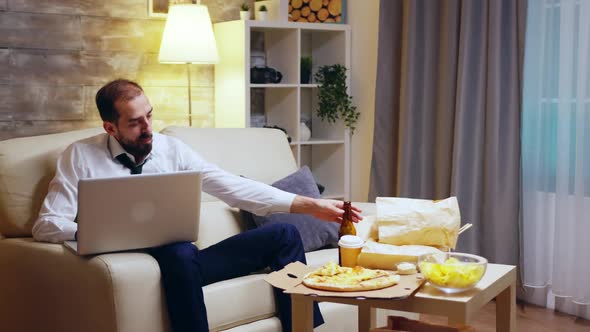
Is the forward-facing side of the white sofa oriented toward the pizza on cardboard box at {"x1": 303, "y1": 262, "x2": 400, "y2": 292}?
yes

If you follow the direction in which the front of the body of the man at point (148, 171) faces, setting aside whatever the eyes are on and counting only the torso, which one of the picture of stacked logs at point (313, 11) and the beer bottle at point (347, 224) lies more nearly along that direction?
the beer bottle

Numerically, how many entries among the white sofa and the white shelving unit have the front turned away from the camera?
0

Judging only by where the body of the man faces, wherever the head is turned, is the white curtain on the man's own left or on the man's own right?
on the man's own left

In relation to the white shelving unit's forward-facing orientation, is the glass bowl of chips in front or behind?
in front

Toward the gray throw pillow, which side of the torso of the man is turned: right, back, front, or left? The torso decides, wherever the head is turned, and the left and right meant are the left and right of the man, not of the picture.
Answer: left

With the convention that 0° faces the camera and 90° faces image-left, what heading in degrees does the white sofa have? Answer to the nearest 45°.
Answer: approximately 315°

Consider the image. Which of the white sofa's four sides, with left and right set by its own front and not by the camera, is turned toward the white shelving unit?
left

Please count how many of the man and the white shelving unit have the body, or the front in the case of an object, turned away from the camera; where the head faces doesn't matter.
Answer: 0

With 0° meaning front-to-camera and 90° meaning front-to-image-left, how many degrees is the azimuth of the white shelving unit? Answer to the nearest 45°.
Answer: approximately 315°

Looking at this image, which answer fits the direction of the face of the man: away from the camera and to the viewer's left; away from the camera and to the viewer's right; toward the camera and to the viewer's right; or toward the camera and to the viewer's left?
toward the camera and to the viewer's right

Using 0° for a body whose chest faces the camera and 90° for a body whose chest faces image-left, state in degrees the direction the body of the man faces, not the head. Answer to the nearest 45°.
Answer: approximately 315°

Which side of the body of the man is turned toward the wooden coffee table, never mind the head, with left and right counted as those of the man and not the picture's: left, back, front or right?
front
